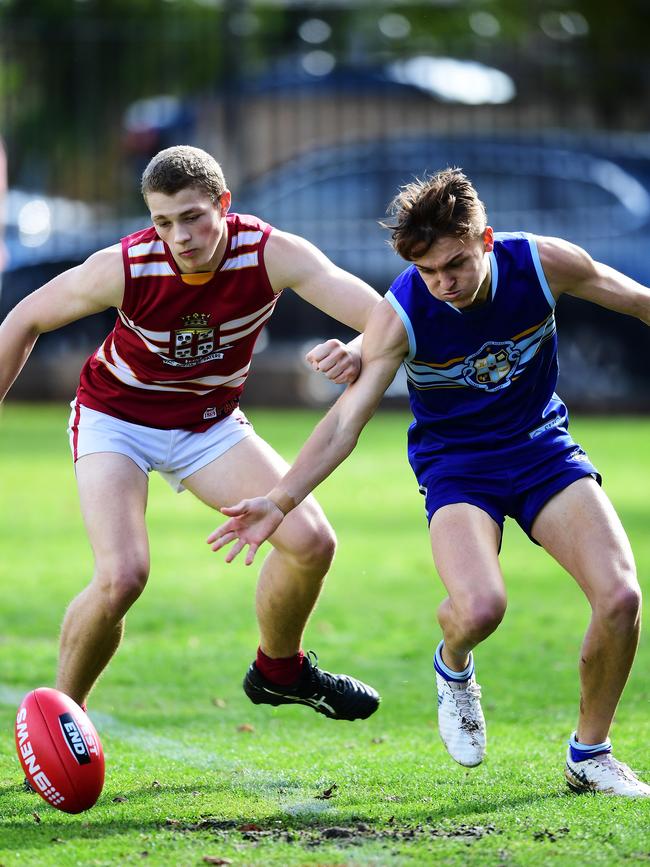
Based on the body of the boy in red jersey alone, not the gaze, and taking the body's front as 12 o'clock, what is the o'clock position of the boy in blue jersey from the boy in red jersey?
The boy in blue jersey is roughly at 10 o'clock from the boy in red jersey.

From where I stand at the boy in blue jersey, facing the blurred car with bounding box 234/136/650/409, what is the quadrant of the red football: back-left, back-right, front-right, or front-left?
back-left

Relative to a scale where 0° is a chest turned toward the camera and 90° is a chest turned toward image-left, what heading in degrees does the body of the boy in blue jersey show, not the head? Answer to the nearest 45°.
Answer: approximately 0°

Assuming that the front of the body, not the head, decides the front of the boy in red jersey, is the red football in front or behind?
in front

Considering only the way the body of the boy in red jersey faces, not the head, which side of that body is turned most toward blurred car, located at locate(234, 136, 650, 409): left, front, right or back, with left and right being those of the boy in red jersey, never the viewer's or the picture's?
back

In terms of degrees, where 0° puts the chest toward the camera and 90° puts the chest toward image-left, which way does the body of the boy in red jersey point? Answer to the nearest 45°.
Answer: approximately 0°

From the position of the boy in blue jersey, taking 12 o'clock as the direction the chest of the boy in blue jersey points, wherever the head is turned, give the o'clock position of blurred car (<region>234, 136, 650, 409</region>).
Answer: The blurred car is roughly at 6 o'clock from the boy in blue jersey.
